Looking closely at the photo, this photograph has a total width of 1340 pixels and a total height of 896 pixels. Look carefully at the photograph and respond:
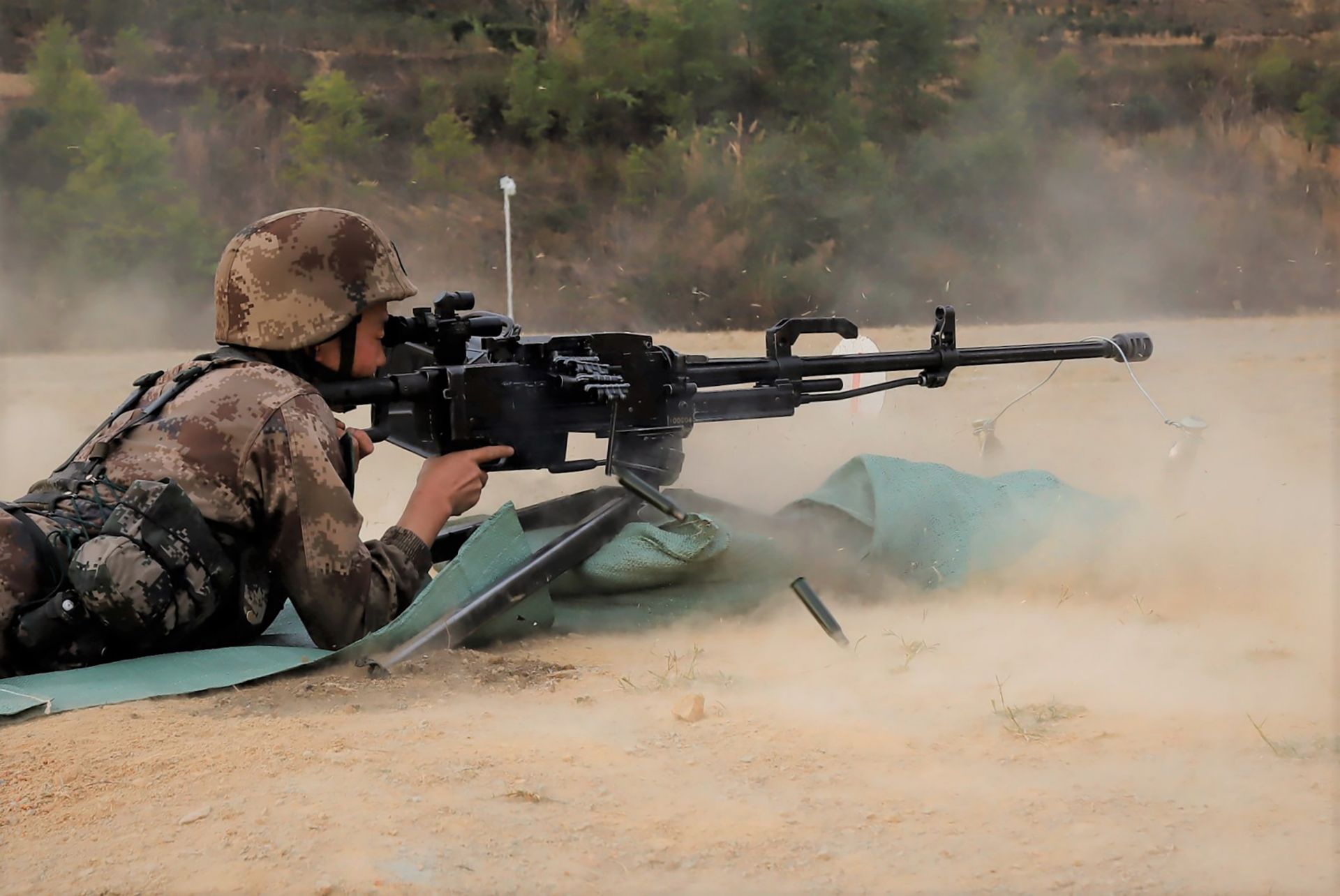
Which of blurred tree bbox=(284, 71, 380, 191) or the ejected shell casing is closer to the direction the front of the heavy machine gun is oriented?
the ejected shell casing

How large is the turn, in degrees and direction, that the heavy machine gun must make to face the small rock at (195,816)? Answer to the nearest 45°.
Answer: approximately 90° to its right

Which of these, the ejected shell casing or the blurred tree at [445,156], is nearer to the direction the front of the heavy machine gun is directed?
the ejected shell casing

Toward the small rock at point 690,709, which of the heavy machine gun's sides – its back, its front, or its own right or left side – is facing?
right

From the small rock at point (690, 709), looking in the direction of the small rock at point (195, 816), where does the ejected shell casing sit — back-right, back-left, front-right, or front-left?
back-right

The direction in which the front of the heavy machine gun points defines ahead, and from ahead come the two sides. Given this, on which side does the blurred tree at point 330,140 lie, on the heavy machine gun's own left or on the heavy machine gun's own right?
on the heavy machine gun's own left

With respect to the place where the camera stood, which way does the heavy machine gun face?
facing to the right of the viewer

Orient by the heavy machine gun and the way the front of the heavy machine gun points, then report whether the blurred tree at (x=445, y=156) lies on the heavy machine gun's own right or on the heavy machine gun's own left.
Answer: on the heavy machine gun's own left
